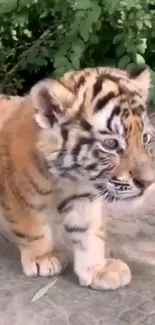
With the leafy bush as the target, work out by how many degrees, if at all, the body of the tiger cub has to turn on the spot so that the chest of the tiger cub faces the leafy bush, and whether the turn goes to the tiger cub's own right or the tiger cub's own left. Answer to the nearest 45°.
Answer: approximately 135° to the tiger cub's own left

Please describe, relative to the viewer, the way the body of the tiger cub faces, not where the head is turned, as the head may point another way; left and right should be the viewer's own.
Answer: facing the viewer and to the right of the viewer
